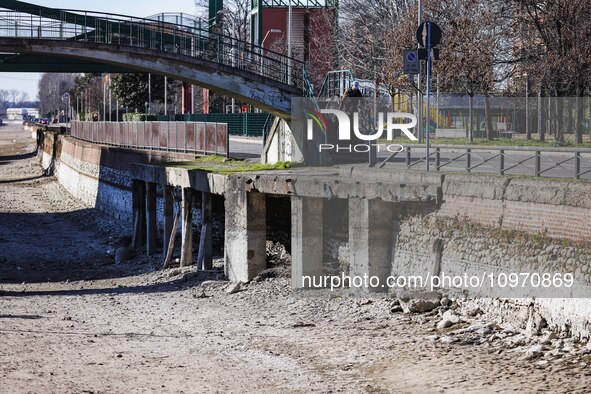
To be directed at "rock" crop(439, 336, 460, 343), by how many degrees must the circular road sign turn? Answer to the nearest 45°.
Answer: approximately 180°

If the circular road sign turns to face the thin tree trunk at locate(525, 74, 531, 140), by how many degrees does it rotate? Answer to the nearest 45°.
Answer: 0° — it already faces it

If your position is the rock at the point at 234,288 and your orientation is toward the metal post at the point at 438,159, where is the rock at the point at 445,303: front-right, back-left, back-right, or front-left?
front-right

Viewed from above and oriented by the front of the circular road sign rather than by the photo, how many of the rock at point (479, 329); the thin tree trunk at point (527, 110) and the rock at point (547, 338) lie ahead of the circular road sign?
1

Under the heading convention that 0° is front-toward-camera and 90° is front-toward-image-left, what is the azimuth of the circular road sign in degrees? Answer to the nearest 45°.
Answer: approximately 180°

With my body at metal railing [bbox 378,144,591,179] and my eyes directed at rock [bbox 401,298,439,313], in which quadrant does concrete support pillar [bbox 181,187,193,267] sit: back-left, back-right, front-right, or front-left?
front-right

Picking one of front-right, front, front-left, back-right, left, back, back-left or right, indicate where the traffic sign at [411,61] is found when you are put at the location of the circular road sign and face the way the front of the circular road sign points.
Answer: front-left

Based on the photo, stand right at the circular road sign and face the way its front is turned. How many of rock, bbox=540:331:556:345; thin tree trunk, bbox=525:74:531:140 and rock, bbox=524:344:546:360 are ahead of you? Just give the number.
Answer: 1

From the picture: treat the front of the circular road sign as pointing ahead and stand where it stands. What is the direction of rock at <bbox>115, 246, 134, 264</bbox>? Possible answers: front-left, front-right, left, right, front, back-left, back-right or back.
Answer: front-left

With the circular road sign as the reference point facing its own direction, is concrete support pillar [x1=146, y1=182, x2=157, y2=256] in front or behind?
in front

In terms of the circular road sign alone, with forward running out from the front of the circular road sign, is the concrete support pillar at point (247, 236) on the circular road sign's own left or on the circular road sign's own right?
on the circular road sign's own left

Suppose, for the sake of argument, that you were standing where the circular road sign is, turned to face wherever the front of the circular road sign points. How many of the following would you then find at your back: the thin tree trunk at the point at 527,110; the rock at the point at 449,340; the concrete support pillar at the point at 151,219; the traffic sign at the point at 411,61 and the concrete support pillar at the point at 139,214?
1
